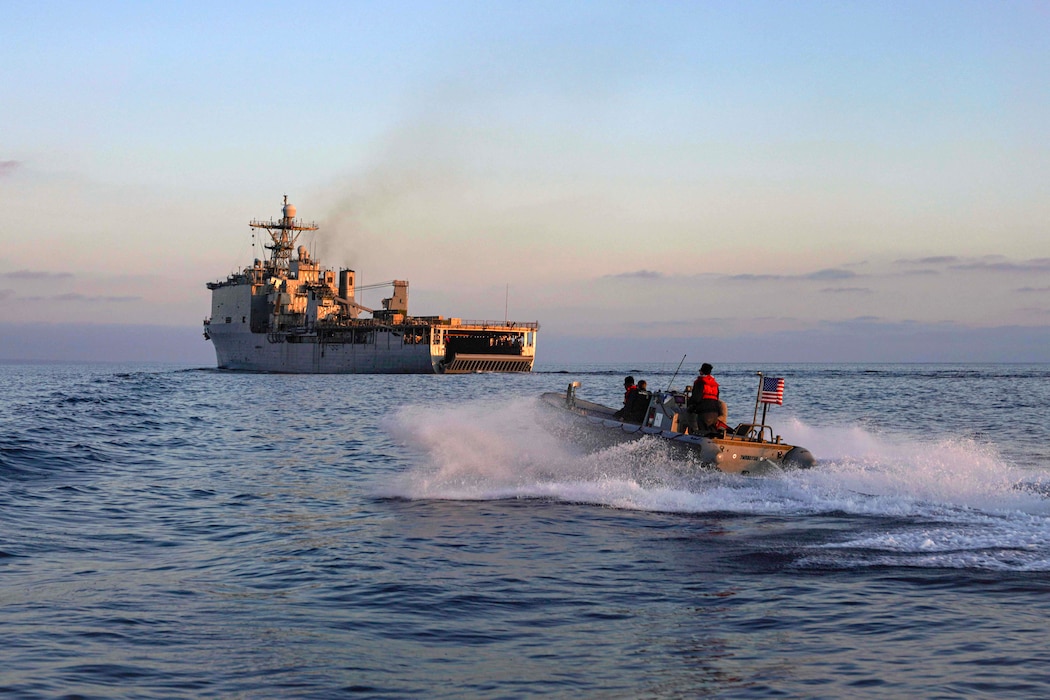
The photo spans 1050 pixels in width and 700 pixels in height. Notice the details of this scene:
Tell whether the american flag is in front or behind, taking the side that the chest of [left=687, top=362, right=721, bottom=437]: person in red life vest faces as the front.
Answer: behind

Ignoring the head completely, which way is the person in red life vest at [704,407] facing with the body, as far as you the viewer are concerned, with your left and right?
facing away from the viewer and to the left of the viewer
